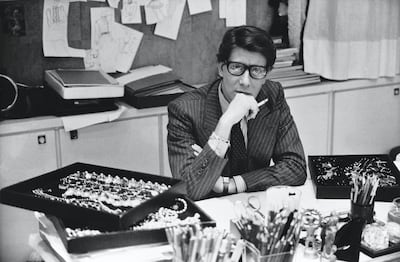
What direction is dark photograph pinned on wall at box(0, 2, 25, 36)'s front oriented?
toward the camera

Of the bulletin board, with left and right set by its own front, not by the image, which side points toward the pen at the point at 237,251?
front

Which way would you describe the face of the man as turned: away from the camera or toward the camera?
toward the camera

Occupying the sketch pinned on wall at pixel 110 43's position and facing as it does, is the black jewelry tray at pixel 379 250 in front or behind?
in front

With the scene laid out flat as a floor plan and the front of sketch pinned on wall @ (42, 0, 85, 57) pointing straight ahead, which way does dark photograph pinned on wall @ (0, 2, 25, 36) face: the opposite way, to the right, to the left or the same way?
the same way

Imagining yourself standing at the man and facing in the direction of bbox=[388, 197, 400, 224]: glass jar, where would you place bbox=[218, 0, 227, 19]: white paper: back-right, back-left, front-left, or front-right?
back-left

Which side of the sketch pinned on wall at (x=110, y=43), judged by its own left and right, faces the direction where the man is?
front

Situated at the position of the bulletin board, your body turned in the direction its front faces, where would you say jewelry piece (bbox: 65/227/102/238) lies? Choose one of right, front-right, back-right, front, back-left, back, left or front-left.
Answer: front

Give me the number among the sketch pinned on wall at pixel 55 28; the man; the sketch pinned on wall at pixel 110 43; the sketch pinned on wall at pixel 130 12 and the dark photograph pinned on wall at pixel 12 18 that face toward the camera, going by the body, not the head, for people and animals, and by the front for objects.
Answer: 5

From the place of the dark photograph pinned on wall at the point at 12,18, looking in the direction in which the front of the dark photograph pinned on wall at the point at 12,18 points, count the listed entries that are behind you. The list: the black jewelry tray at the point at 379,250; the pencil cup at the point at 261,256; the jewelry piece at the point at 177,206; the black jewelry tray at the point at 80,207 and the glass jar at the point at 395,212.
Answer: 0

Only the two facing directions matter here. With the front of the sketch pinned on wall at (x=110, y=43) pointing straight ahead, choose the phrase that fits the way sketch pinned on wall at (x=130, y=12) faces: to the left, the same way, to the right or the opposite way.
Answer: the same way

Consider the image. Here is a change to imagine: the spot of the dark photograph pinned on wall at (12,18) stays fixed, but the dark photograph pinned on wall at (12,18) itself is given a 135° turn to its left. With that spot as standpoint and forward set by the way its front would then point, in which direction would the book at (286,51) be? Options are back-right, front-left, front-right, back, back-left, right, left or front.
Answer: front-right

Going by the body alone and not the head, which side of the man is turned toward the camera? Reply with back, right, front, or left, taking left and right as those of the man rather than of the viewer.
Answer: front

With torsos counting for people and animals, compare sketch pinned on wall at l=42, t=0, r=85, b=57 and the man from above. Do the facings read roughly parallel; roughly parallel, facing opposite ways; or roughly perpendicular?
roughly parallel

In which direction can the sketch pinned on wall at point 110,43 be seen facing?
toward the camera
